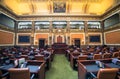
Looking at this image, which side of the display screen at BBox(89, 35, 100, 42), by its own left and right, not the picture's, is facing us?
front

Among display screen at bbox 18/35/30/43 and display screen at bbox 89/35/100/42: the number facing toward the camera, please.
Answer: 2

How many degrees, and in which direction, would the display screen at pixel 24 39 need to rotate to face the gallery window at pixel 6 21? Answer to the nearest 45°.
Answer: approximately 45° to its right

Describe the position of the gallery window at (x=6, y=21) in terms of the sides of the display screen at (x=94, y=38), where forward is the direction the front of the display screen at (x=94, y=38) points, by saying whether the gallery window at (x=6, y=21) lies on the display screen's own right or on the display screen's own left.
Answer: on the display screen's own right

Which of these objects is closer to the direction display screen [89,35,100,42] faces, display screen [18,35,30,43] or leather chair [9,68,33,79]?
the leather chair

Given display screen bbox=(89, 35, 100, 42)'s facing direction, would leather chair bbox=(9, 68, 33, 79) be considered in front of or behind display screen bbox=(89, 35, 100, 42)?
in front

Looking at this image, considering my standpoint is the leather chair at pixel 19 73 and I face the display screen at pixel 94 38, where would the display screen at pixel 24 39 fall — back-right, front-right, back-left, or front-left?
front-left

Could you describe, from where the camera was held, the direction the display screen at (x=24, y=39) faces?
facing the viewer

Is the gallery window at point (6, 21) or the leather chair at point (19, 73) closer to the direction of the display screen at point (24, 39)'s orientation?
the leather chair

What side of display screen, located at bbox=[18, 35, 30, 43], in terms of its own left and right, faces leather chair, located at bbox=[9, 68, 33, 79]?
front

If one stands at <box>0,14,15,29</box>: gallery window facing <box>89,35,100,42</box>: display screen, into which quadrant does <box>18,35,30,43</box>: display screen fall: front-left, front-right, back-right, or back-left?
front-left
